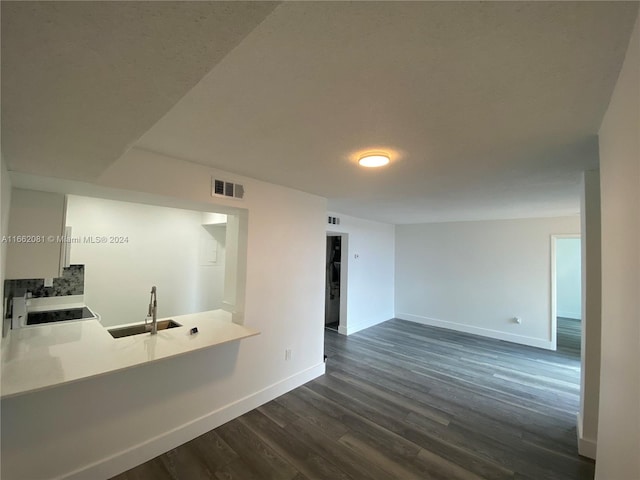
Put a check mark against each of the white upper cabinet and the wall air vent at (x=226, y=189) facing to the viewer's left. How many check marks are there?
0

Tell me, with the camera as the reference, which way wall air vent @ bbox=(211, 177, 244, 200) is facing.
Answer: facing the viewer and to the right of the viewer

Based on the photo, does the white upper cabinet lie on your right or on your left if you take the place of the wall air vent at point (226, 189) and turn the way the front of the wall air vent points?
on your right

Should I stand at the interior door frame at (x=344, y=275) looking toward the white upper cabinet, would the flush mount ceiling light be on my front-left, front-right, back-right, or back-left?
front-left

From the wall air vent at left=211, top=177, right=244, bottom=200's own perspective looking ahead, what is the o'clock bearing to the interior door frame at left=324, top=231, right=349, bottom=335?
The interior door frame is roughly at 9 o'clock from the wall air vent.

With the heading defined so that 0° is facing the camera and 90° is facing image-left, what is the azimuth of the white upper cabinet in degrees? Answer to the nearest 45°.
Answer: approximately 270°

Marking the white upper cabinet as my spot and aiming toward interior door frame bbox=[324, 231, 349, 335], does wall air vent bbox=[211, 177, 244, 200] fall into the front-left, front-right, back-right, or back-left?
front-right
